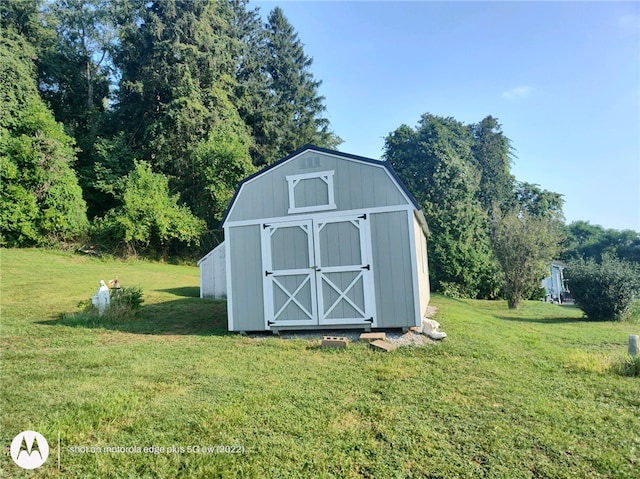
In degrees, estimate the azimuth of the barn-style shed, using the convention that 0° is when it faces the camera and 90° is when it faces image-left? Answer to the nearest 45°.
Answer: approximately 0°

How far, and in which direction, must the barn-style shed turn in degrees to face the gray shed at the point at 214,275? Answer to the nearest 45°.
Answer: approximately 135° to its right

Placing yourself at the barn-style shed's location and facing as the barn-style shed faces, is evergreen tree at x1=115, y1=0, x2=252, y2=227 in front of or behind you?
behind

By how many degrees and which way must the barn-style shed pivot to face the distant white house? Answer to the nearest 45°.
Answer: approximately 135° to its left

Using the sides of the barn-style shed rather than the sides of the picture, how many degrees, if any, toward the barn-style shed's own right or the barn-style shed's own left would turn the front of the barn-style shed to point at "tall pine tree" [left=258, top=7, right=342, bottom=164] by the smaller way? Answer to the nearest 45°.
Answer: approximately 180°

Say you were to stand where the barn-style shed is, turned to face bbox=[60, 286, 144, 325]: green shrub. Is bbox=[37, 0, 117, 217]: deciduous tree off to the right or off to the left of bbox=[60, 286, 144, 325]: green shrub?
right

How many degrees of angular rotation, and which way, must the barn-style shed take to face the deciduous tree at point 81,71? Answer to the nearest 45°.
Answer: approximately 135° to its right

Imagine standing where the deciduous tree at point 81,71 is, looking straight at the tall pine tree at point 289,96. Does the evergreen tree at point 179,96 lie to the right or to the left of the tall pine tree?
right
